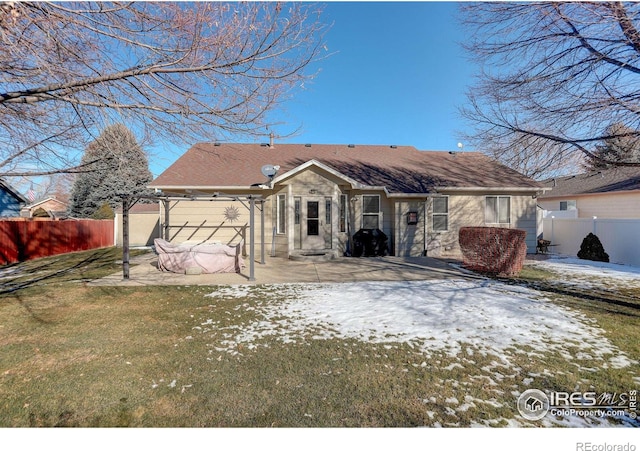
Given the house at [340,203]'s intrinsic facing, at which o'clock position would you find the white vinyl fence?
The white vinyl fence is roughly at 9 o'clock from the house.

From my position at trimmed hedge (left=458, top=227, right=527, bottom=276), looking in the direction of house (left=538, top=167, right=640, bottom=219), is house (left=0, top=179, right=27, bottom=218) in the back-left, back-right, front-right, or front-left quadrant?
back-left

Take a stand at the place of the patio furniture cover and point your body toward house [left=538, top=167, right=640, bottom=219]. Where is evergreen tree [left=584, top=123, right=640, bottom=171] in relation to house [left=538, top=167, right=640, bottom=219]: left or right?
left

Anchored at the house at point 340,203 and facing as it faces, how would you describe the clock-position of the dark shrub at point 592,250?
The dark shrub is roughly at 9 o'clock from the house.

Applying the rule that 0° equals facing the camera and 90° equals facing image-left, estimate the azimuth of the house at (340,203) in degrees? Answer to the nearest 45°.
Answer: approximately 0°
